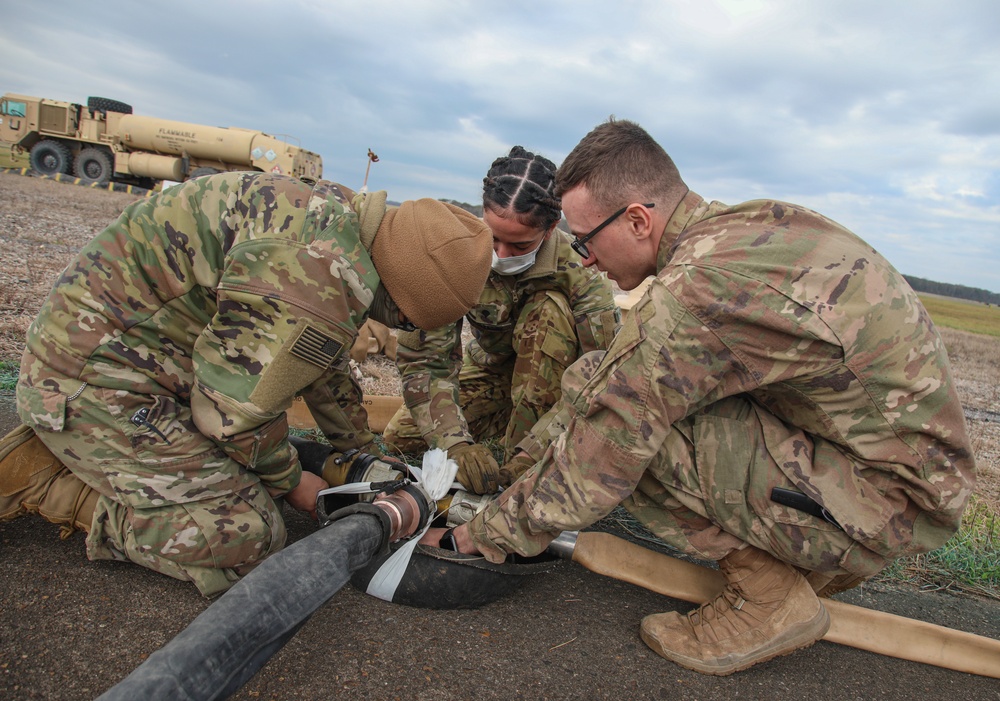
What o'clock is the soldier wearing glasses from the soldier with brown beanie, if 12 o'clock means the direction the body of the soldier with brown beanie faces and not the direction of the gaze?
The soldier wearing glasses is roughly at 1 o'clock from the soldier with brown beanie.

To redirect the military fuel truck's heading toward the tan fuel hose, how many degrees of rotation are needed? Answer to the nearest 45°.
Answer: approximately 90° to its left

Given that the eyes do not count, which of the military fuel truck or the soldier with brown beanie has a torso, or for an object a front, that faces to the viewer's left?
the military fuel truck

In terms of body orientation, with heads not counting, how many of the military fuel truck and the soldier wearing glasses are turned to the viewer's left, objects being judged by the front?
2

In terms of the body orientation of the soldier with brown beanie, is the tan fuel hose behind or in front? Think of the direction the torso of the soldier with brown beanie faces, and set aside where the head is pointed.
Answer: in front

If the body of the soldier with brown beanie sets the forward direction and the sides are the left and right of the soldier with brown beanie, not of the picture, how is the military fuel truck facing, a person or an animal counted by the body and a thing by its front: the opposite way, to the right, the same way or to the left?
the opposite way

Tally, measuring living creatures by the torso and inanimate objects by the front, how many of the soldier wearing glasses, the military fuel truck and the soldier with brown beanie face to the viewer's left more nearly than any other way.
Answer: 2

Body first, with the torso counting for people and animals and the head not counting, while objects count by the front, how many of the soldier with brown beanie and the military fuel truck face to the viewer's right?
1

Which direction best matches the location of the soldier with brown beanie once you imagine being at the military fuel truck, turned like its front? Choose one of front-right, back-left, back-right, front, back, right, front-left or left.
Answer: left

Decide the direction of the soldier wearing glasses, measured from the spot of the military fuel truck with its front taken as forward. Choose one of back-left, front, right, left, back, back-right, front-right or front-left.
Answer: left

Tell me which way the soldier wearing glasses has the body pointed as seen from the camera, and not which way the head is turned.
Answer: to the viewer's left

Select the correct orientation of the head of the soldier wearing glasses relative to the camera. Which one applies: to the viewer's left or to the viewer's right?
to the viewer's left

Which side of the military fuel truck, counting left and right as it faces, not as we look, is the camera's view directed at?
left

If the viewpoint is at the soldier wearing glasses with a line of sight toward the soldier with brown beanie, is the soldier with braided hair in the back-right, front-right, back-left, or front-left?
front-right

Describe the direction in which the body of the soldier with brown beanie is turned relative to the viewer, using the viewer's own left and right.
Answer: facing to the right of the viewer
